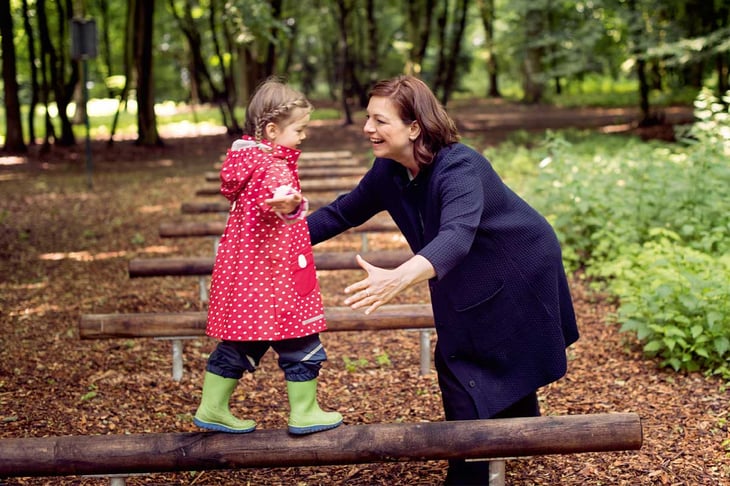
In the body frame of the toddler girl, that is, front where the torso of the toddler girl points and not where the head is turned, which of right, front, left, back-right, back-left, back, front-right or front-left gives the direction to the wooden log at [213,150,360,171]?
left

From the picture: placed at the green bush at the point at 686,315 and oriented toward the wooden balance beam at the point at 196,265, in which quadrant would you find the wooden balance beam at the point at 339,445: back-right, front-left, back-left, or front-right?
front-left

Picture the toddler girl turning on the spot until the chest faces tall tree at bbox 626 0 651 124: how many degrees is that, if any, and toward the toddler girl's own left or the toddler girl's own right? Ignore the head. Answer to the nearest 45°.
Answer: approximately 45° to the toddler girl's own left

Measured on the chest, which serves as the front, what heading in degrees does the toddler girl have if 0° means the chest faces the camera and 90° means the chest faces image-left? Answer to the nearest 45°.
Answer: approximately 270°

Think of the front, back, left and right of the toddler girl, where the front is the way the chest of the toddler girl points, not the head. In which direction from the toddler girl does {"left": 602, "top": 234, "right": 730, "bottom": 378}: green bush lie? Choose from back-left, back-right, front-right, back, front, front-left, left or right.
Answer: front-left

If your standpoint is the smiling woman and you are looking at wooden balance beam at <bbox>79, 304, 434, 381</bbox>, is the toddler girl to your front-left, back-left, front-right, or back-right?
front-left

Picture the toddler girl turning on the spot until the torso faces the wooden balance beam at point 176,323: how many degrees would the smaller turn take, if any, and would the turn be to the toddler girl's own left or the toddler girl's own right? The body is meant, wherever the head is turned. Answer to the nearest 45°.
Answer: approximately 90° to the toddler girl's own left

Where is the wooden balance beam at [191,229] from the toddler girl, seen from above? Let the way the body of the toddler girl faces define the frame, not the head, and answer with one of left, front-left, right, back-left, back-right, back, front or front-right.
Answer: left

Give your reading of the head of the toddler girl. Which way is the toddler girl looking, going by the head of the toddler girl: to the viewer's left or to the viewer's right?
to the viewer's right
